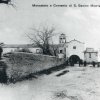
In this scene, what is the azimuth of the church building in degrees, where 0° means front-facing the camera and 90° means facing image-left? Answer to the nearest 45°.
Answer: approximately 0°

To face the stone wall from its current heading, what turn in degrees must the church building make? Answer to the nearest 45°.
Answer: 0° — it already faces it
